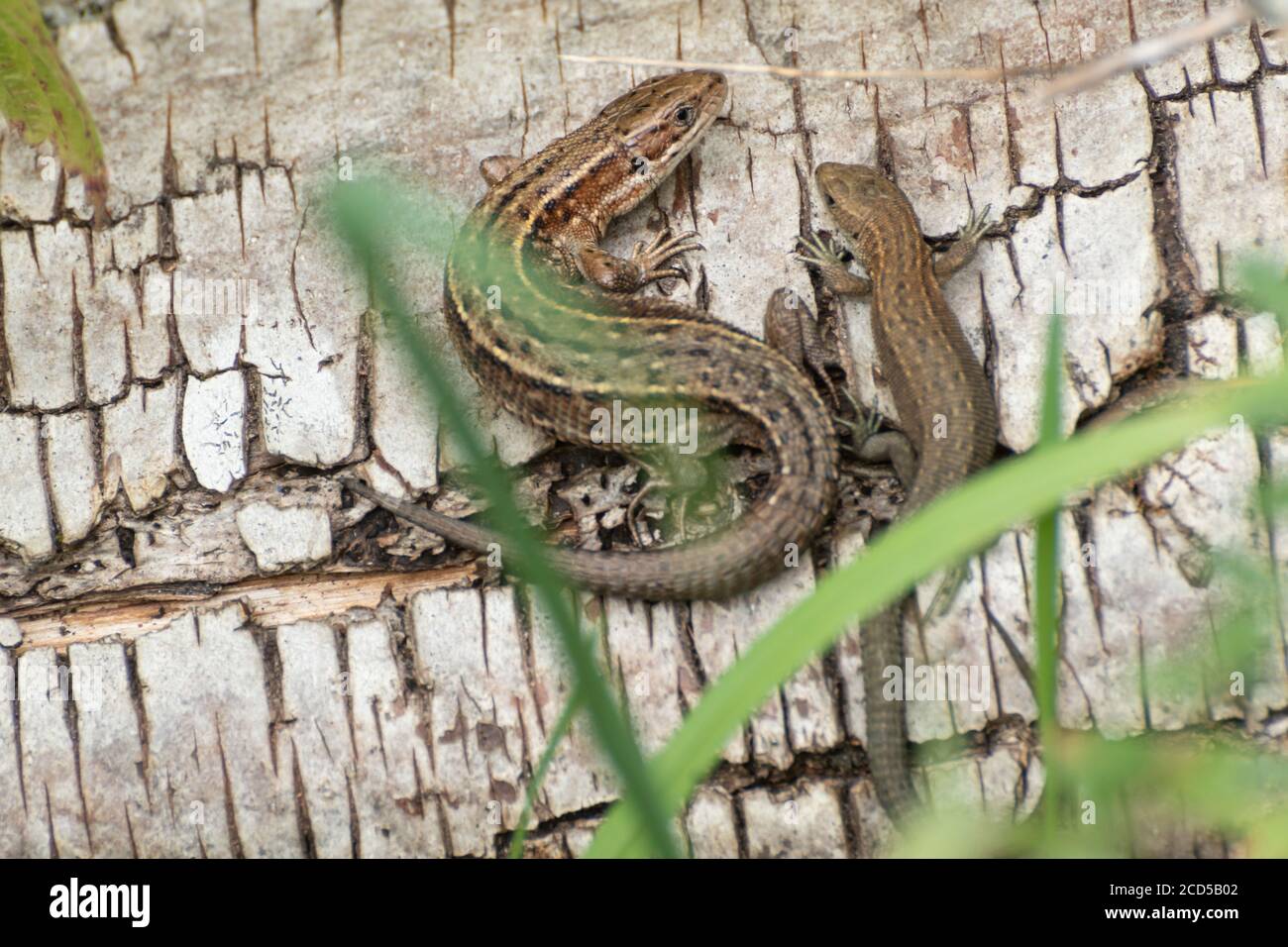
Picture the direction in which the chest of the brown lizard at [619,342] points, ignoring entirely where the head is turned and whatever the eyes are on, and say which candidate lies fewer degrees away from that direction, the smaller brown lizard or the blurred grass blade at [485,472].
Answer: the smaller brown lizard

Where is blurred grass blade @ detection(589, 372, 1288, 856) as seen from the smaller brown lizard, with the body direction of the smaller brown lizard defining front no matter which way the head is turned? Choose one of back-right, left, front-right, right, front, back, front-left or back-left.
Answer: back

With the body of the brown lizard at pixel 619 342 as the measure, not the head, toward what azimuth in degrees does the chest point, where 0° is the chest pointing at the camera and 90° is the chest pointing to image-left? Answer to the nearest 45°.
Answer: approximately 225°

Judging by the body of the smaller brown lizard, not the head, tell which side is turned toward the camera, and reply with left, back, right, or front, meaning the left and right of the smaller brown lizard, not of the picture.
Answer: back

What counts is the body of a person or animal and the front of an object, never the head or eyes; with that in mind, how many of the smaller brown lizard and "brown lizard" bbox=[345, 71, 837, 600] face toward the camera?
0

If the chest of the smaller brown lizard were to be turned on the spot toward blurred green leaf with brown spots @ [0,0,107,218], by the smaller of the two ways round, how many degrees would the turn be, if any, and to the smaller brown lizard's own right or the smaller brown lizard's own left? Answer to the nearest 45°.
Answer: approximately 90° to the smaller brown lizard's own left

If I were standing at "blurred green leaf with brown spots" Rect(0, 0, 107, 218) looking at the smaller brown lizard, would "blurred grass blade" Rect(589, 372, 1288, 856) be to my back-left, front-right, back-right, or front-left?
front-right

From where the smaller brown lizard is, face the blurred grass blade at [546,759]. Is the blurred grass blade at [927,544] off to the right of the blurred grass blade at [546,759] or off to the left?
left
